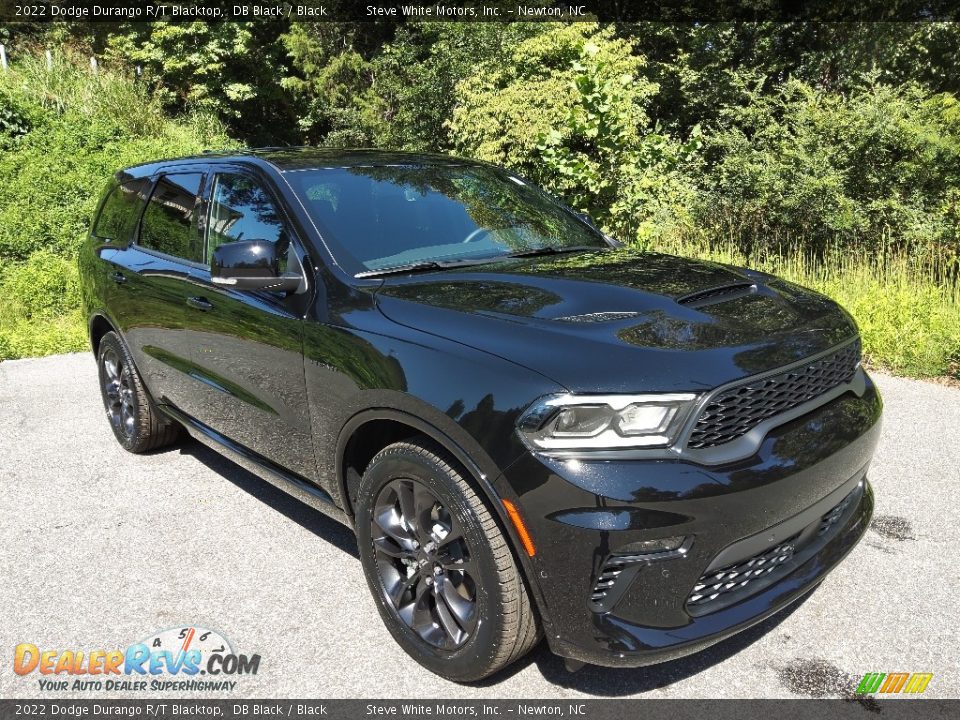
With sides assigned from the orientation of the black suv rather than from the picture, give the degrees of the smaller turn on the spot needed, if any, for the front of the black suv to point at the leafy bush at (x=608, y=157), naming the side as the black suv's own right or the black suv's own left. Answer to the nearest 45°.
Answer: approximately 135° to the black suv's own left
